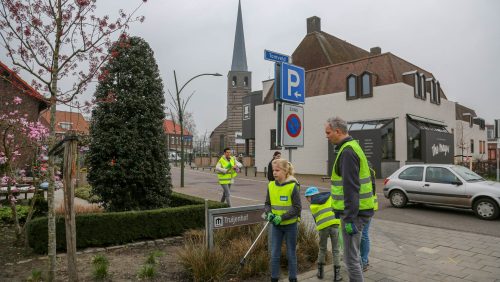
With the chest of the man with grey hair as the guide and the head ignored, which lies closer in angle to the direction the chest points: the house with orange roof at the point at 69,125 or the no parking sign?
the house with orange roof

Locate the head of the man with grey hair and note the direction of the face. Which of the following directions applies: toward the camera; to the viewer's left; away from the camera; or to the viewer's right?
to the viewer's left

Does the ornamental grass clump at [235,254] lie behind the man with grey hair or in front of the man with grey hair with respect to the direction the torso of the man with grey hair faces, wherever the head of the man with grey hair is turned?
in front

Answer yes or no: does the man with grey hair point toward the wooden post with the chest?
yes

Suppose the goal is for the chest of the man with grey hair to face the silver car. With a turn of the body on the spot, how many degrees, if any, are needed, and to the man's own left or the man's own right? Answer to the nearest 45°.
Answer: approximately 90° to the man's own right

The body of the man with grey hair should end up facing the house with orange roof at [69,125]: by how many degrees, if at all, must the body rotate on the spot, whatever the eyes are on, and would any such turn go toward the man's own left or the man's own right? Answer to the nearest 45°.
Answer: approximately 45° to the man's own right

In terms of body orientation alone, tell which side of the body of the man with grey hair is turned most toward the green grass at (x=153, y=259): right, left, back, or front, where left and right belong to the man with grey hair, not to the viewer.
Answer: front

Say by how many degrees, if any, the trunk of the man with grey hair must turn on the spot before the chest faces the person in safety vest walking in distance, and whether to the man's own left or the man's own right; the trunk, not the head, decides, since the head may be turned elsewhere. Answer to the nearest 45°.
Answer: approximately 45° to the man's own right

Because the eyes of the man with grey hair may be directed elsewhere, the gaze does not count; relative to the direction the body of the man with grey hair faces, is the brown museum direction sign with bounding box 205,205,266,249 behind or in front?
in front

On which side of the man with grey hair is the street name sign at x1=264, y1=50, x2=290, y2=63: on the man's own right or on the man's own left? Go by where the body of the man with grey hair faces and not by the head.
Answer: on the man's own right

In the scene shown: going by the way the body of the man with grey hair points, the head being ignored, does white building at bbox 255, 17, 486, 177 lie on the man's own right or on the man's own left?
on the man's own right

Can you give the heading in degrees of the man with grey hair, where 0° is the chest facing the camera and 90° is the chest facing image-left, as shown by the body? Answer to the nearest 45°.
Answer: approximately 90°
